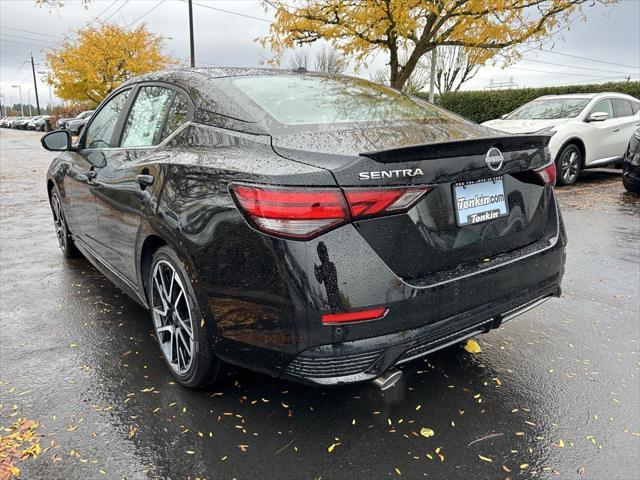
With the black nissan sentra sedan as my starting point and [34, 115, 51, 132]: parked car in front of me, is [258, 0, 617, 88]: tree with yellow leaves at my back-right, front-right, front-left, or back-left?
front-right

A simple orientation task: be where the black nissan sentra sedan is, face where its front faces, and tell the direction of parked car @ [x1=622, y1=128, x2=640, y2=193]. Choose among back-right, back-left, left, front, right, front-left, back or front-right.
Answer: right

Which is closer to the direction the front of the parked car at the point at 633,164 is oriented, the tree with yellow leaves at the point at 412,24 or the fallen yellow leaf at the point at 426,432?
the fallen yellow leaf

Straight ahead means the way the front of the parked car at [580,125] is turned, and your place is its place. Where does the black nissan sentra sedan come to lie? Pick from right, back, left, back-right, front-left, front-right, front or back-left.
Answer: front-left

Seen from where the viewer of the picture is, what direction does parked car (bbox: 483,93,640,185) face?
facing the viewer and to the left of the viewer

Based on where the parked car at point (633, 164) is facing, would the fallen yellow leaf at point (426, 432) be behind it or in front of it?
in front

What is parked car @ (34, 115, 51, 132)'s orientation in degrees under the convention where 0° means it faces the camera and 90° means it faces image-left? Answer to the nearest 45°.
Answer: approximately 45°

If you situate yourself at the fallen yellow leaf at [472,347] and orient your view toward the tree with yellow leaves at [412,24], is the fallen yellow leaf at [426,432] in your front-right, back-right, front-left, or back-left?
back-left

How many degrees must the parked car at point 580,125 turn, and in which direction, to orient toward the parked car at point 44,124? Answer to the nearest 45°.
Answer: approximately 90° to its right

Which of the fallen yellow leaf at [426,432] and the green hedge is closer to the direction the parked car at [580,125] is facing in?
the fallen yellow leaf

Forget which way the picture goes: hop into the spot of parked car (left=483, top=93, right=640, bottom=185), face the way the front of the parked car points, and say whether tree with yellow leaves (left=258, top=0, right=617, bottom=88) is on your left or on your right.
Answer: on your right

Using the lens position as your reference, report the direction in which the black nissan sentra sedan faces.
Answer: facing away from the viewer and to the left of the viewer

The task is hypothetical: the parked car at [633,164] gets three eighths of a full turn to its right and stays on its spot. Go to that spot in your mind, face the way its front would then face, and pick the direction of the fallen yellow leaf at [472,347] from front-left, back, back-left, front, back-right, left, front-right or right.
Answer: back

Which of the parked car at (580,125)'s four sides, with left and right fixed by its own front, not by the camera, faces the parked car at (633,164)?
left

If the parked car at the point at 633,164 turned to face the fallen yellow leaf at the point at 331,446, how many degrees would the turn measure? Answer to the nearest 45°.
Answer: approximately 45° to its left
